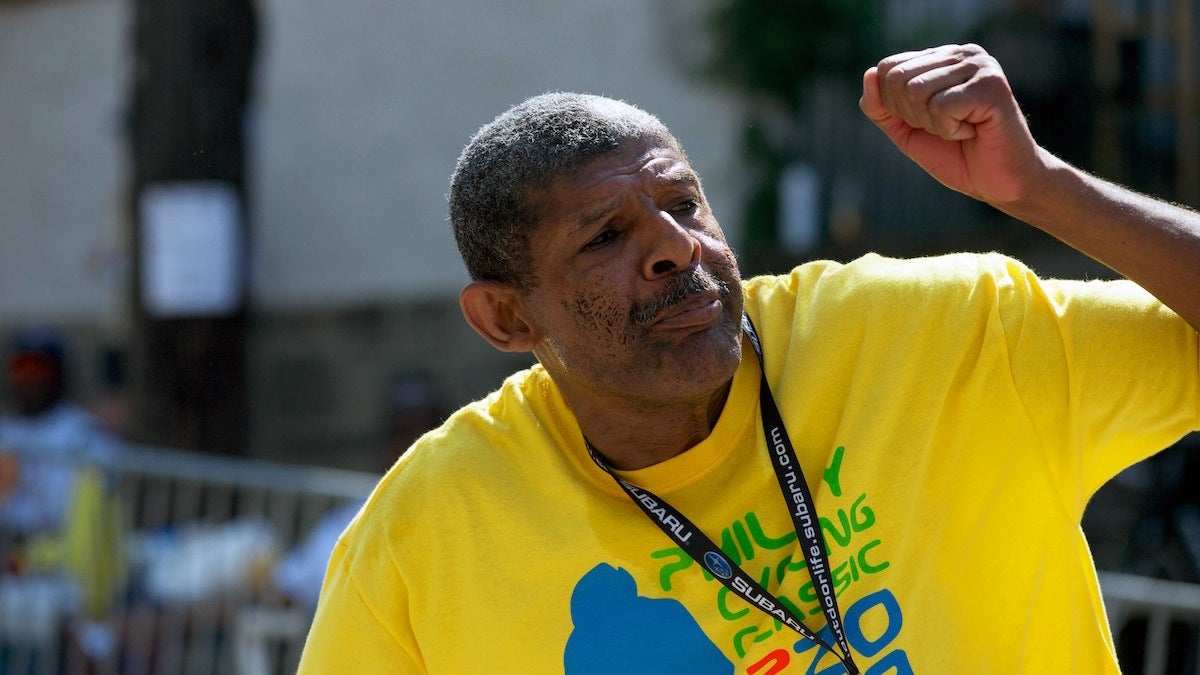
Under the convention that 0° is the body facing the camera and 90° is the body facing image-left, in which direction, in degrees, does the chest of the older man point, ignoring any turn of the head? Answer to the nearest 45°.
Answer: approximately 0°

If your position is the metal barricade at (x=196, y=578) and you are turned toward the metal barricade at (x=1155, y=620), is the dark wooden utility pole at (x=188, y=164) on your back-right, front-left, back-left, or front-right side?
back-left

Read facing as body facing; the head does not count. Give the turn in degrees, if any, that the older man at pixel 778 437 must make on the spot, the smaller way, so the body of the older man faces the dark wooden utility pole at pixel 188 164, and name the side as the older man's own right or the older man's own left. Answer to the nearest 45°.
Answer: approximately 135° to the older man's own right

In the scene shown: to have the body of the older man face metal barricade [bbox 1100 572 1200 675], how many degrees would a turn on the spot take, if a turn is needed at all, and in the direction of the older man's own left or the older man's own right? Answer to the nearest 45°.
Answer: approximately 135° to the older man's own left

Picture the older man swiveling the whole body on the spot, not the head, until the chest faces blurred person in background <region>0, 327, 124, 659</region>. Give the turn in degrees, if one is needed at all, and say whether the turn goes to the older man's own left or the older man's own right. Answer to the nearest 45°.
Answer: approximately 135° to the older man's own right

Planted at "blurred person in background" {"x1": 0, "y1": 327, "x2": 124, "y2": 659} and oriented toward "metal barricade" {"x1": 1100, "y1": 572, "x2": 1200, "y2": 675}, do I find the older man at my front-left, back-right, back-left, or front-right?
front-right

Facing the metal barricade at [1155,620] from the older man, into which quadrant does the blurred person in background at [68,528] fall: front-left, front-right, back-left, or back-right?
front-left

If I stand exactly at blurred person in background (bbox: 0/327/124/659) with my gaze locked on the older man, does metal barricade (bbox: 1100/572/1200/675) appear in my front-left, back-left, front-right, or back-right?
front-left

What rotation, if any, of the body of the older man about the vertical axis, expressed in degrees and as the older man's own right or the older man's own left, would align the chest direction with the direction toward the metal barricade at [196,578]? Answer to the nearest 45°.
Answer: approximately 135° to the older man's own right
